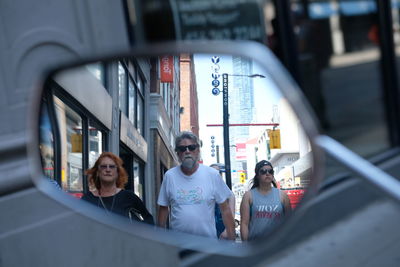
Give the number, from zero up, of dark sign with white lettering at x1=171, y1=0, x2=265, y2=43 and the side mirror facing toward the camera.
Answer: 2

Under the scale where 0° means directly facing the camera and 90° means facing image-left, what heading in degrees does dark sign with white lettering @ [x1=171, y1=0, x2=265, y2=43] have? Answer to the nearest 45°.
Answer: approximately 0°

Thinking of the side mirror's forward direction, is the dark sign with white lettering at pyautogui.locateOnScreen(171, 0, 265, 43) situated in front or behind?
behind

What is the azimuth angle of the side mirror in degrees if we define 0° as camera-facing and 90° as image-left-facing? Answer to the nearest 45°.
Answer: approximately 0°

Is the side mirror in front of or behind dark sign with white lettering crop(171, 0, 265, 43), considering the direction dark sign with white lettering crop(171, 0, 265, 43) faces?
in front

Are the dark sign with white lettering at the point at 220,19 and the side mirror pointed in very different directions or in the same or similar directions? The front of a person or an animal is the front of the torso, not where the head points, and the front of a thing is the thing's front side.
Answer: same or similar directions
